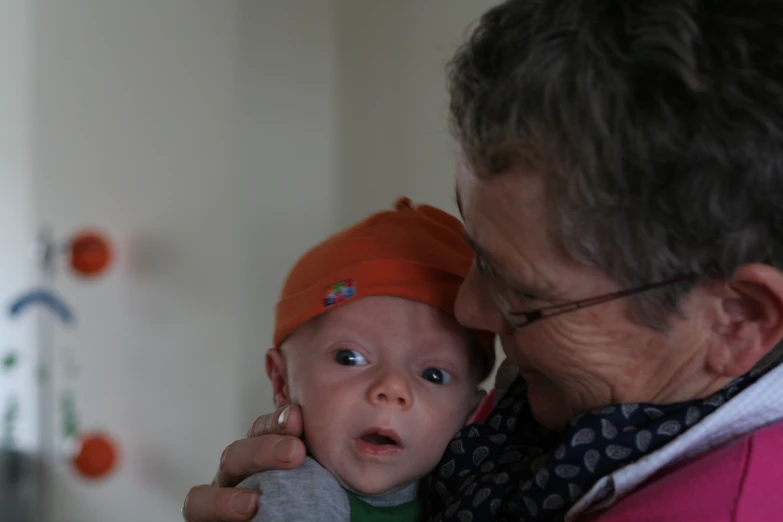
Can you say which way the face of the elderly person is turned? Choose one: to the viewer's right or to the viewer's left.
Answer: to the viewer's left

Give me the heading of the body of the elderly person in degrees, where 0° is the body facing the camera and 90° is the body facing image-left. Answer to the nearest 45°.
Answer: approximately 90°

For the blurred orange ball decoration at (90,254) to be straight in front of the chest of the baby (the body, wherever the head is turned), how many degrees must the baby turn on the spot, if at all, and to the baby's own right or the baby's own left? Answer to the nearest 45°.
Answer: approximately 135° to the baby's own right

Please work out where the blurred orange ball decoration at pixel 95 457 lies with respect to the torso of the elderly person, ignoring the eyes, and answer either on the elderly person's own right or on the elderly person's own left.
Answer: on the elderly person's own right

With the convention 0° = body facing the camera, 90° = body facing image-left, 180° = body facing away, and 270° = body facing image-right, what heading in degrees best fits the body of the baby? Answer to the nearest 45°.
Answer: approximately 0°

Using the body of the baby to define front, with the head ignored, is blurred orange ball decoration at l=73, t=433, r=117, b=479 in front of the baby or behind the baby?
behind
